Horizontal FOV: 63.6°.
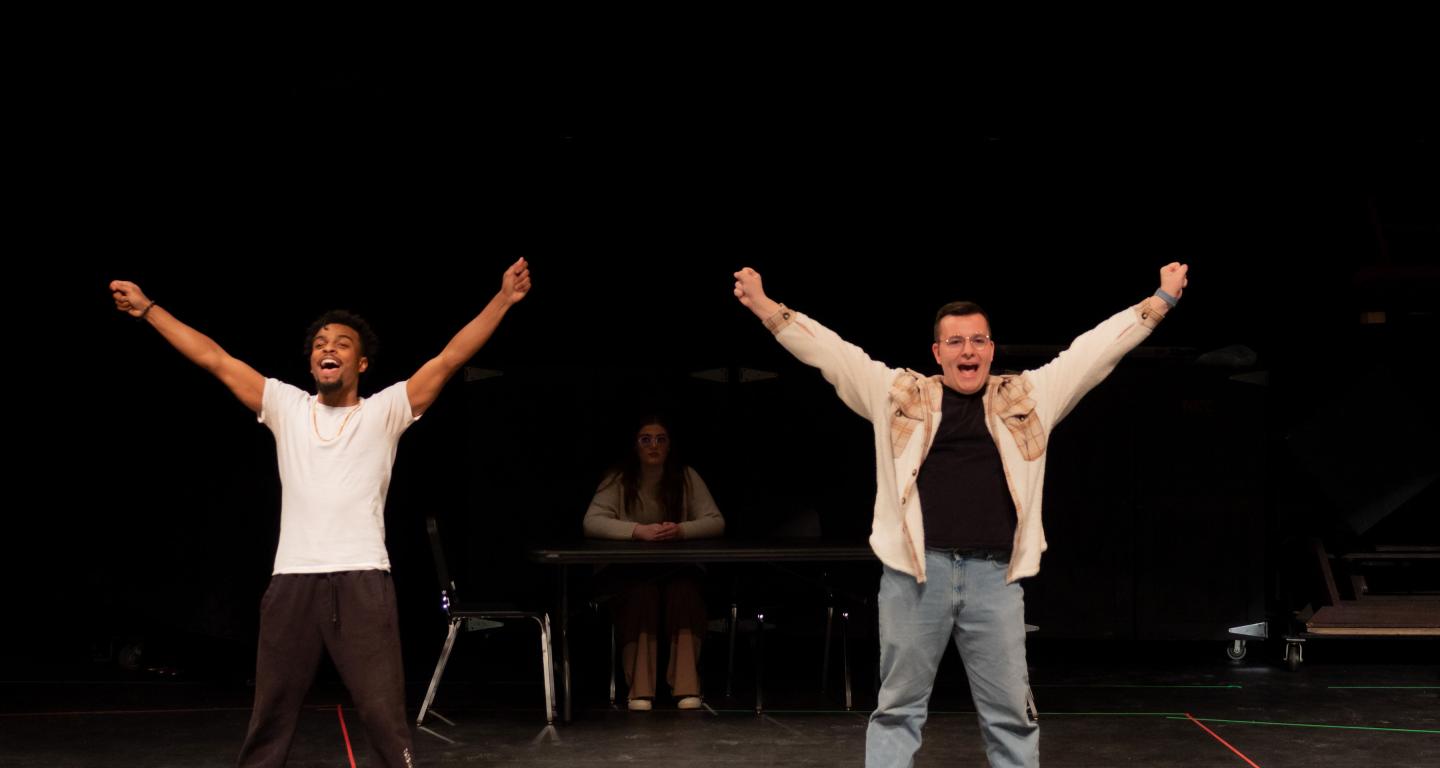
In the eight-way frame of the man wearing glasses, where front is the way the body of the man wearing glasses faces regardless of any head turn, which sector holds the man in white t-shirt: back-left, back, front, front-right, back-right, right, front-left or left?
right

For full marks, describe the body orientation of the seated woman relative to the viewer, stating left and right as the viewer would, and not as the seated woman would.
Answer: facing the viewer

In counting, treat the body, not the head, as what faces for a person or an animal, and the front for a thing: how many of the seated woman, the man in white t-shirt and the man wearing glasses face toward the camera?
3

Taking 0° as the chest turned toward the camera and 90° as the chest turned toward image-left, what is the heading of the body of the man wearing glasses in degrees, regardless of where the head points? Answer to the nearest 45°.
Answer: approximately 0°

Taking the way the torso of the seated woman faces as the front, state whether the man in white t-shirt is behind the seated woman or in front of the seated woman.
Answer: in front

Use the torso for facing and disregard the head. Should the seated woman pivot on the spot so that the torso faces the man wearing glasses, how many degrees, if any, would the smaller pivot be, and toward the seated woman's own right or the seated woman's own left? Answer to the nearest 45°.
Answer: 0° — they already face them

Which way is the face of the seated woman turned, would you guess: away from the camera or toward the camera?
toward the camera

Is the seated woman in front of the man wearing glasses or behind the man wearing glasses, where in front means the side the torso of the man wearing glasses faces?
behind

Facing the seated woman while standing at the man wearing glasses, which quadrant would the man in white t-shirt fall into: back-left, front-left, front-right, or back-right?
front-left

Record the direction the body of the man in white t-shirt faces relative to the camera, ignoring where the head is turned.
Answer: toward the camera

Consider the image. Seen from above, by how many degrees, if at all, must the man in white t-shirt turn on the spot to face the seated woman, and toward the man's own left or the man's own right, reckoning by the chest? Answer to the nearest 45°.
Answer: approximately 135° to the man's own left

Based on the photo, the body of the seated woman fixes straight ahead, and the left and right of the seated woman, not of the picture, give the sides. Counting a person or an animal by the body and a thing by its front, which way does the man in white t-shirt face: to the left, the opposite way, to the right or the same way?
the same way

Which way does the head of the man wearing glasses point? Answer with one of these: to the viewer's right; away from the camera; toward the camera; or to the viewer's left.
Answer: toward the camera

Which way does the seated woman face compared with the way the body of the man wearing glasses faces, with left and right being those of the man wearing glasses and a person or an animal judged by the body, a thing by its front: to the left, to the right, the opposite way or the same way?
the same way

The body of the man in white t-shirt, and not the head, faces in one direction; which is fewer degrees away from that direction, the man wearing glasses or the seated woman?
the man wearing glasses

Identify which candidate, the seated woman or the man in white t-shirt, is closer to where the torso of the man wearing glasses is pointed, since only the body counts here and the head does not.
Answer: the man in white t-shirt
